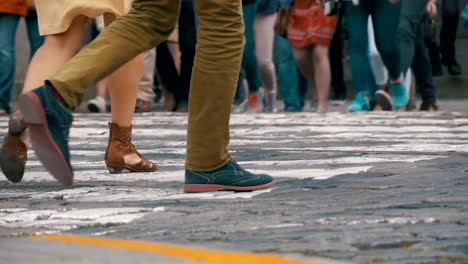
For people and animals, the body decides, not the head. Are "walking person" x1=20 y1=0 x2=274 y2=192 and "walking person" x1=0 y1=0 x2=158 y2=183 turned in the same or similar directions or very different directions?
same or similar directions

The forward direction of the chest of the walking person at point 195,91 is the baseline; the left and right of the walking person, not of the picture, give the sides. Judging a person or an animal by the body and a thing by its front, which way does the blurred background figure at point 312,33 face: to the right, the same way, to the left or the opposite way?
to the right

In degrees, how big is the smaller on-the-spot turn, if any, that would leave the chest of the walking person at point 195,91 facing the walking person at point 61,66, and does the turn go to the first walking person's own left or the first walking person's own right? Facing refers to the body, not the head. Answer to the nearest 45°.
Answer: approximately 135° to the first walking person's own left

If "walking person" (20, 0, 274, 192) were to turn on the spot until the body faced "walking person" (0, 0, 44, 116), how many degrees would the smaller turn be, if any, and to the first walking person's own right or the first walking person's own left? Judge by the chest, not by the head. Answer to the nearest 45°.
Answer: approximately 90° to the first walking person's own left

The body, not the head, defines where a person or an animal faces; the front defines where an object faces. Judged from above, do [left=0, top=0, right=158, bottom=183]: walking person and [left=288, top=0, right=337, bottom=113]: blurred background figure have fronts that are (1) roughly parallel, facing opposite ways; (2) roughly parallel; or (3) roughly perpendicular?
roughly perpendicular

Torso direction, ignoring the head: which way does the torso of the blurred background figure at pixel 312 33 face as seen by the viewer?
toward the camera

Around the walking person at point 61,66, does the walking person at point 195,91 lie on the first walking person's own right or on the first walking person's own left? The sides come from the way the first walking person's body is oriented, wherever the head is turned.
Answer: on the first walking person's own right

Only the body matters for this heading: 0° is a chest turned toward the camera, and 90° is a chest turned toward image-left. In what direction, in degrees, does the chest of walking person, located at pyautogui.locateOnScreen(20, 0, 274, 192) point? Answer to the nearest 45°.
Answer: approximately 270°

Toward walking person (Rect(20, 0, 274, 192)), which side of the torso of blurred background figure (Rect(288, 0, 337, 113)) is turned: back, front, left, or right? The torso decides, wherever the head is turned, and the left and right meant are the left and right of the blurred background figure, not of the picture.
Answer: front

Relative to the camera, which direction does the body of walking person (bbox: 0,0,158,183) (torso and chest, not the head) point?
to the viewer's right

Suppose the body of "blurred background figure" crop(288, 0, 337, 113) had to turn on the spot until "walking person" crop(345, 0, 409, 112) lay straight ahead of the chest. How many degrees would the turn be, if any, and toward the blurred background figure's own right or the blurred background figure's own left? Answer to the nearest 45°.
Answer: approximately 45° to the blurred background figure's own left
